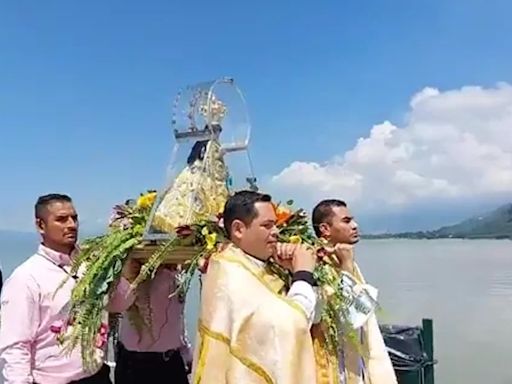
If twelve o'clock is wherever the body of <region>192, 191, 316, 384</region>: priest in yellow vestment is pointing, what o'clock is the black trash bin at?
The black trash bin is roughly at 10 o'clock from the priest in yellow vestment.

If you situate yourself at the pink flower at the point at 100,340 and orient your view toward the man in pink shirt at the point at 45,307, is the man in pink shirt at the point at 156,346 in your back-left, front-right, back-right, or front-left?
back-right

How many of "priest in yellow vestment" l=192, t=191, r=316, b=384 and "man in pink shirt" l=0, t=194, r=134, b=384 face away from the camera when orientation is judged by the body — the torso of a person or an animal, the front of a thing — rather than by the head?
0

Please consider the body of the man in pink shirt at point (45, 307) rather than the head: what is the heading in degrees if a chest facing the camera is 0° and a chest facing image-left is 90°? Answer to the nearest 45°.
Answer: approximately 315°

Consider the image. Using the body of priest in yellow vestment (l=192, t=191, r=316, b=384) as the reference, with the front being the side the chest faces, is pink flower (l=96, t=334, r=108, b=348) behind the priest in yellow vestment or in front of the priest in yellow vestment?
behind

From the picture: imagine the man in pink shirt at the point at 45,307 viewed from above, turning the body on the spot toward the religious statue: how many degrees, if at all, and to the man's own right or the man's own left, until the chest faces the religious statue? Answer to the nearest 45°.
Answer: approximately 45° to the man's own left

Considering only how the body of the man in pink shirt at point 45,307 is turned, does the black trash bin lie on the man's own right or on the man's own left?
on the man's own left
